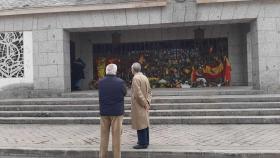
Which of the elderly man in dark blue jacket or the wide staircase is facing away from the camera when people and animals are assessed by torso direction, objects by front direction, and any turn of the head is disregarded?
the elderly man in dark blue jacket

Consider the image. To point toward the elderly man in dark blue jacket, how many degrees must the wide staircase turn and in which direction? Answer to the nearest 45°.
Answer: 0° — it already faces them

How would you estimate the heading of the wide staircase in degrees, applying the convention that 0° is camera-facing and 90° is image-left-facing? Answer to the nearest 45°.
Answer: approximately 0°

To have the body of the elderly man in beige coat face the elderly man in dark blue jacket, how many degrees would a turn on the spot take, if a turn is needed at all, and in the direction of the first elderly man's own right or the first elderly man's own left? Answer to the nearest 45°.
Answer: approximately 90° to the first elderly man's own left

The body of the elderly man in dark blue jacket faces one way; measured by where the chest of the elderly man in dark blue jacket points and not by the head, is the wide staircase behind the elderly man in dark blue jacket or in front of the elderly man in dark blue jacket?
in front

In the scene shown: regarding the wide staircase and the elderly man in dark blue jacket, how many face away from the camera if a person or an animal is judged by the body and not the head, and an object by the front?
1

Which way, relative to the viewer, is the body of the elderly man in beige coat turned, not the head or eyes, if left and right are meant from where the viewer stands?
facing away from the viewer and to the left of the viewer

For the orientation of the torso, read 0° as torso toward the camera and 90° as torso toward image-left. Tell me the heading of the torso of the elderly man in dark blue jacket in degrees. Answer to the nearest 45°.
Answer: approximately 180°

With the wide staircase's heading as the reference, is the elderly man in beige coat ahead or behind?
ahead

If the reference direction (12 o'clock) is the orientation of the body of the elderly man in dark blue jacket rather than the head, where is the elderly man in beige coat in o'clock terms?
The elderly man in beige coat is roughly at 2 o'clock from the elderly man in dark blue jacket.

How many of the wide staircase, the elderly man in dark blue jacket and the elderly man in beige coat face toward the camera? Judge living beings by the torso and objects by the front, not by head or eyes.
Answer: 1
